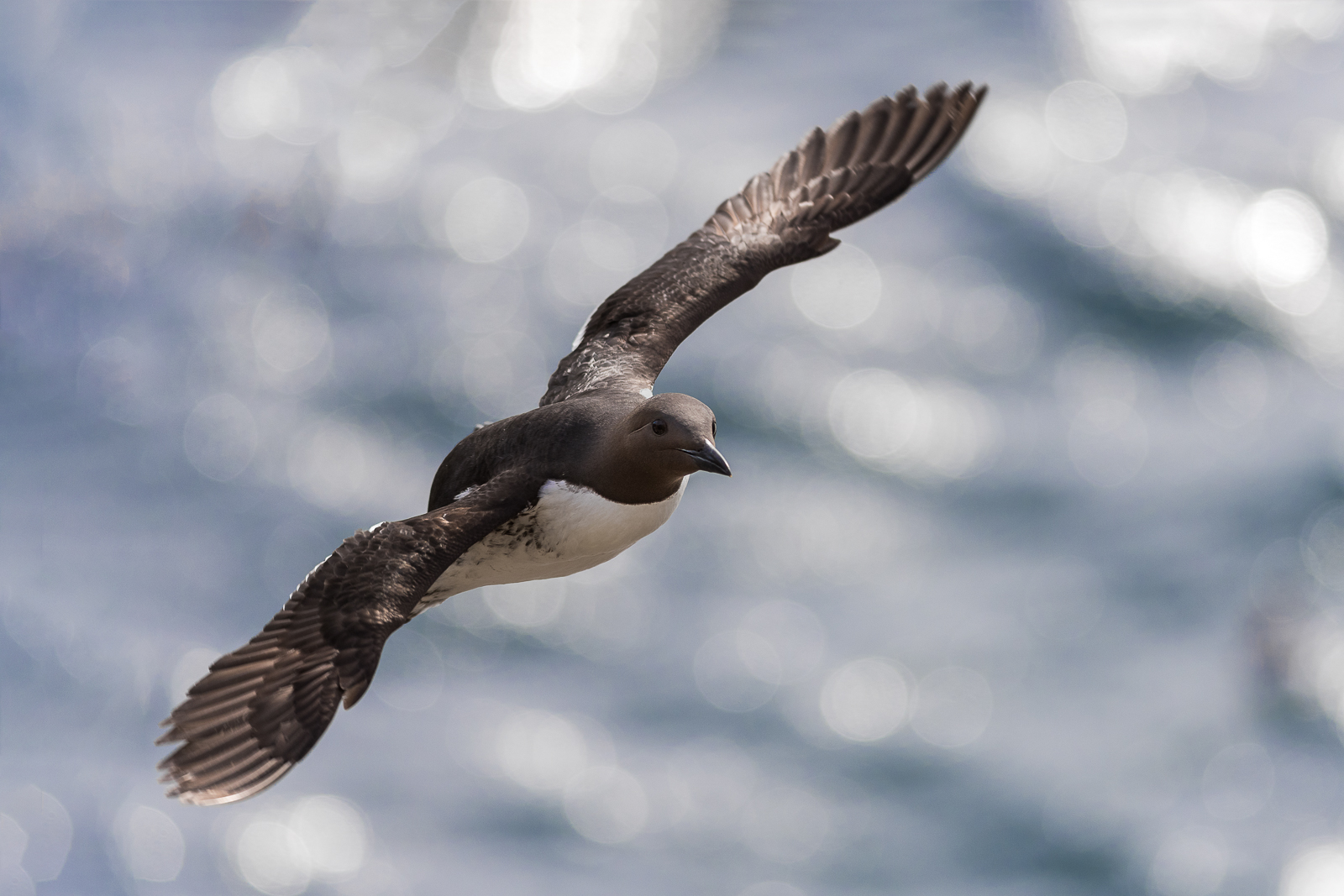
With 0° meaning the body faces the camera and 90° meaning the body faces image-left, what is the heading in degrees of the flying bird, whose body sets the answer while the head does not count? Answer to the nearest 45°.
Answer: approximately 315°
